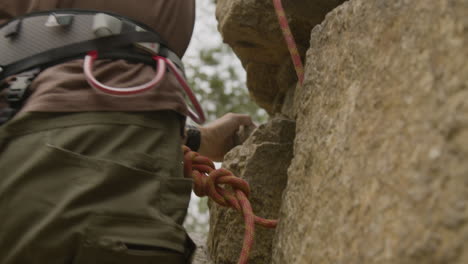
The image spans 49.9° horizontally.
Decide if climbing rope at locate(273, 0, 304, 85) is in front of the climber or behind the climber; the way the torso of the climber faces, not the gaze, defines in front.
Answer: in front

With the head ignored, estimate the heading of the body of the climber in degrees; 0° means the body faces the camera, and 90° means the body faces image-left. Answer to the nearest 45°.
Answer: approximately 270°
